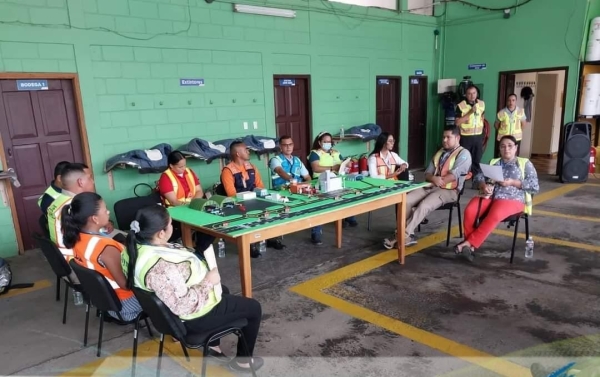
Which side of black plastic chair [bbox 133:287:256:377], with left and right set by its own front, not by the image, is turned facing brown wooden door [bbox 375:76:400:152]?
front

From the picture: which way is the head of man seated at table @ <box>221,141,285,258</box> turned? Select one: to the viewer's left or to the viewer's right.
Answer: to the viewer's right

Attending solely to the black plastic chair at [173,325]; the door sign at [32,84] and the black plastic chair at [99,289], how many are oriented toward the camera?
1

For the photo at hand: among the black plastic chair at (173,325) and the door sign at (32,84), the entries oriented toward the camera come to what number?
1

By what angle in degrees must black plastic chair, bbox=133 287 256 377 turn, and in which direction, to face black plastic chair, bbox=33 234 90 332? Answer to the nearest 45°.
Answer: approximately 90° to its left

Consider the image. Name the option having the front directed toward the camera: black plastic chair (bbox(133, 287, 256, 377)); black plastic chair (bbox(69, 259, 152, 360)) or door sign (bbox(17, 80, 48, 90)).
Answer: the door sign

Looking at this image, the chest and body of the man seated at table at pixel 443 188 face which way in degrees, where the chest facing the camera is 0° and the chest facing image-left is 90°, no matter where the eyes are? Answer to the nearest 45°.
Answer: approximately 45°

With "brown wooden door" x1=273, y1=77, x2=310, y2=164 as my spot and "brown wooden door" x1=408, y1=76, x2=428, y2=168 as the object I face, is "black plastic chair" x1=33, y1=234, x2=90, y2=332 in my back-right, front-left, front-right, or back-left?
back-right

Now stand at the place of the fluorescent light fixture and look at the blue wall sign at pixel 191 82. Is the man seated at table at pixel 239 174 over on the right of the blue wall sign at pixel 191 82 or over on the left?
left

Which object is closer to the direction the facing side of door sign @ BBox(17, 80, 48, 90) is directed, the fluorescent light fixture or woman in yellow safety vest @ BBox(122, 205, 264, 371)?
the woman in yellow safety vest

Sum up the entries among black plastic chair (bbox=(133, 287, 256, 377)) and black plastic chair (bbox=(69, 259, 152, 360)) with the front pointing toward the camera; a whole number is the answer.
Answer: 0

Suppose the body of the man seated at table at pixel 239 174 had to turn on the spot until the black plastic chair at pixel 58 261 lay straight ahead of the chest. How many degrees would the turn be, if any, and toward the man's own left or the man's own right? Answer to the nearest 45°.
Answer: approximately 90° to the man's own right

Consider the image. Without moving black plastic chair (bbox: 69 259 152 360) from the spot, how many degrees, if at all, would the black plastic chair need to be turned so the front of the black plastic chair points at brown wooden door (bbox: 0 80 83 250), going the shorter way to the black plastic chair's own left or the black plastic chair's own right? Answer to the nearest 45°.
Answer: approximately 45° to the black plastic chair's own left

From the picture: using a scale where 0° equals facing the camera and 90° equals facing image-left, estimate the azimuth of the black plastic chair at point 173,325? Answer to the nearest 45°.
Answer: approximately 225°

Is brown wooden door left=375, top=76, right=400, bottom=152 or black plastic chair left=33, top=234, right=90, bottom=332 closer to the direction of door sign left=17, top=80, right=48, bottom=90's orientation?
the black plastic chair

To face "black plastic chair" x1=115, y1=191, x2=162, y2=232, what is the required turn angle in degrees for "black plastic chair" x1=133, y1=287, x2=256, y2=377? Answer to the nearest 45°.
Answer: approximately 45° to its left
